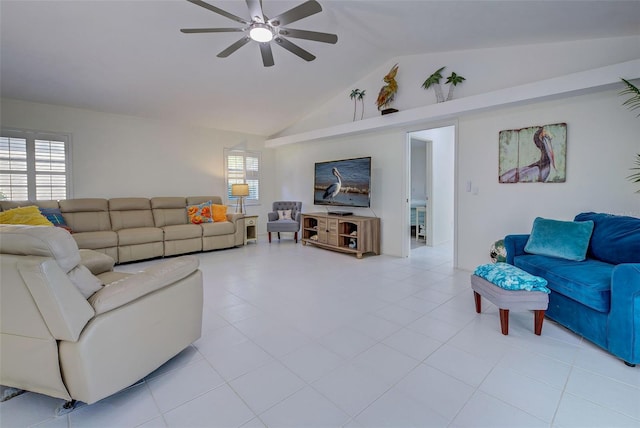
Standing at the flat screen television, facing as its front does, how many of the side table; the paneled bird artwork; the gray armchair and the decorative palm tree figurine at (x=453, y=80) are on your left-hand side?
2

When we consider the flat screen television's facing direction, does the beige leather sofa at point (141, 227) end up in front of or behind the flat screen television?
in front

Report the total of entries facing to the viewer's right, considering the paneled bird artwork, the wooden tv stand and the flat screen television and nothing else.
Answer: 0

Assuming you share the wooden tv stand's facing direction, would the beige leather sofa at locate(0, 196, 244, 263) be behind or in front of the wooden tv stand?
in front

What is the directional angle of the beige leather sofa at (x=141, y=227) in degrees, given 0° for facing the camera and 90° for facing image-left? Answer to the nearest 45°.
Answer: approximately 315°

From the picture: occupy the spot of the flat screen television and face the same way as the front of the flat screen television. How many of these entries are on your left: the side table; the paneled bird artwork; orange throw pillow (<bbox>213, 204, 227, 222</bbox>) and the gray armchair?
1

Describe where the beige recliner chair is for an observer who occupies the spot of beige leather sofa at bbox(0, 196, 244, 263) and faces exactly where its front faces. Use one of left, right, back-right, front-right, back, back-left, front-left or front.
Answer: front-right

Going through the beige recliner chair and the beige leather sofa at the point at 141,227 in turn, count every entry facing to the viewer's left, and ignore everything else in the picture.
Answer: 0

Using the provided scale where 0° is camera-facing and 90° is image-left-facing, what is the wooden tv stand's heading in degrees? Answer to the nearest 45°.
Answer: approximately 45°

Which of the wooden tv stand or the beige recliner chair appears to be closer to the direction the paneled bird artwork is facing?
the beige recliner chair

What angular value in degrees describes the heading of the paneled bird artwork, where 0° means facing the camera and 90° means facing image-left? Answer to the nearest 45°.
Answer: approximately 45°

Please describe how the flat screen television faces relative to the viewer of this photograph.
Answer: facing the viewer and to the left of the viewer

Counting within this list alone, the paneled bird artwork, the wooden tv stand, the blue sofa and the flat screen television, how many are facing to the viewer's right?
0

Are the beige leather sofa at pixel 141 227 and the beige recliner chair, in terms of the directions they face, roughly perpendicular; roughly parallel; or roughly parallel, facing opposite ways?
roughly perpendicular

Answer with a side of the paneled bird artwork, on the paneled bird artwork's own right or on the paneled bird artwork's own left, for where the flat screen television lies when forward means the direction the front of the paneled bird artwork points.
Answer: on the paneled bird artwork's own right

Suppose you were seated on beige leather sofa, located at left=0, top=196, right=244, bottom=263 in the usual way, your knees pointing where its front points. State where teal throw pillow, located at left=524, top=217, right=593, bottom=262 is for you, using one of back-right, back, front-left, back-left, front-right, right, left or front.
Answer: front

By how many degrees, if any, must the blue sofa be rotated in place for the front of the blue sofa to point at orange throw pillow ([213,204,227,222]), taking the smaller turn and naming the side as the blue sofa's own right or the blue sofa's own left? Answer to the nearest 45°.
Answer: approximately 45° to the blue sofa's own right
